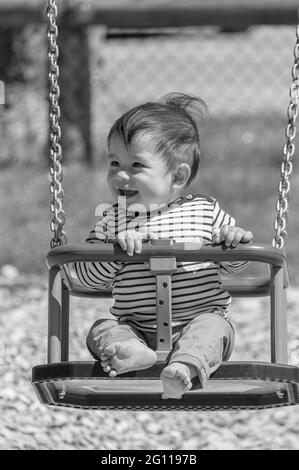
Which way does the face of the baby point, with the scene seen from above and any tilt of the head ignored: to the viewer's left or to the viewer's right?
to the viewer's left

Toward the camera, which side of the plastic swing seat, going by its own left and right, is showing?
front
